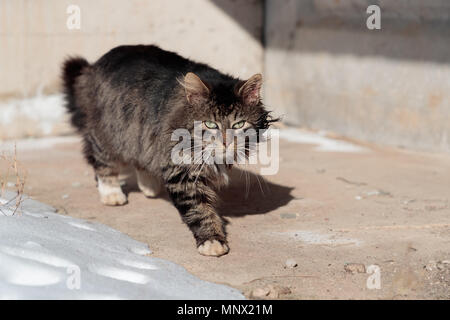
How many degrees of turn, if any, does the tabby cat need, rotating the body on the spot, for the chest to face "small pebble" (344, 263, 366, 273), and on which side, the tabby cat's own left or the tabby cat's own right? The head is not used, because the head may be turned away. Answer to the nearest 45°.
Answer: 0° — it already faces it

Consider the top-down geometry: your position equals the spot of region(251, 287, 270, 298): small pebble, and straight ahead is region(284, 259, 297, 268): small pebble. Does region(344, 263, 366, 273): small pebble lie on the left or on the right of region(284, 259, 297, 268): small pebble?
right

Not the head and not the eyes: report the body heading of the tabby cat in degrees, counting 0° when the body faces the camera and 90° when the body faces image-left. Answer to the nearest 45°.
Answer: approximately 315°

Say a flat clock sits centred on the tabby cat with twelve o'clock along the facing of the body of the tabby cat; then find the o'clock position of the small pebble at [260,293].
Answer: The small pebble is roughly at 1 o'clock from the tabby cat.

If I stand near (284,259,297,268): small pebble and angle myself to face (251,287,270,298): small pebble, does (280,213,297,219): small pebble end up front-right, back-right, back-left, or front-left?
back-right

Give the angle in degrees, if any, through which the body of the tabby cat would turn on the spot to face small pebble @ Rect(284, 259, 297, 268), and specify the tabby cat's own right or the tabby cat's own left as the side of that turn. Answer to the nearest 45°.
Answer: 0° — it already faces it
